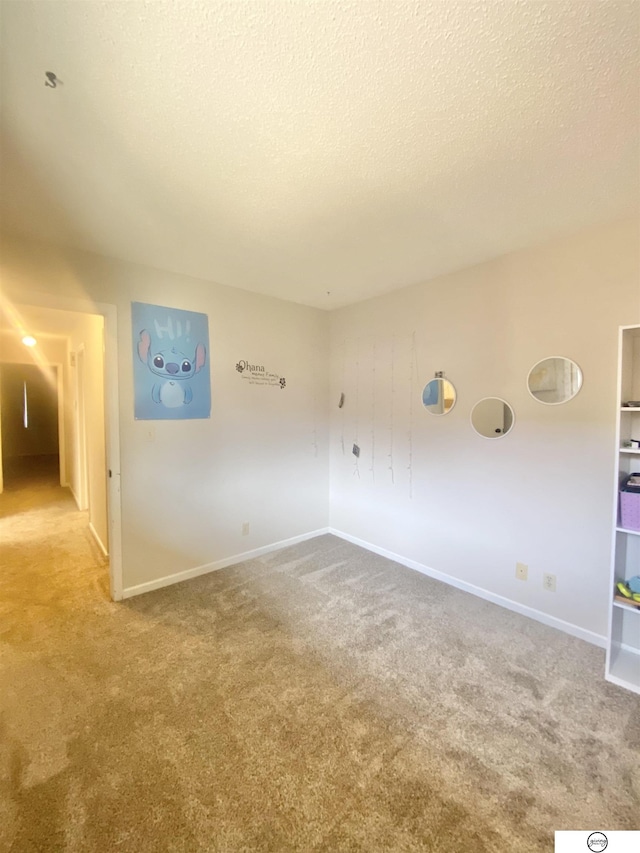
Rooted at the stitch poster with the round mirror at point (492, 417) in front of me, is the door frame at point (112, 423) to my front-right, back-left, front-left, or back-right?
back-right

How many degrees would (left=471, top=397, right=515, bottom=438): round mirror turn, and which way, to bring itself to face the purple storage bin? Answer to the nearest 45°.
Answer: approximately 45° to its left

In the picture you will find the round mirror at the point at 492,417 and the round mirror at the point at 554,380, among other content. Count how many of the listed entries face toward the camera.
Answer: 2

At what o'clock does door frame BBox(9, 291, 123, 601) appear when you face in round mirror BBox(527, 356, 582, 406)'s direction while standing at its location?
The door frame is roughly at 2 o'clock from the round mirror.

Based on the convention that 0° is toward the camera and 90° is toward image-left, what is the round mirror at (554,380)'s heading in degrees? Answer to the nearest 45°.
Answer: approximately 0°

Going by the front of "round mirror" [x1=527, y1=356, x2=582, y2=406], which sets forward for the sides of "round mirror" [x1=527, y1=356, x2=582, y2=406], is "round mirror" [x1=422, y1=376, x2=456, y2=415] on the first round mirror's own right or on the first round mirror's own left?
on the first round mirror's own right
